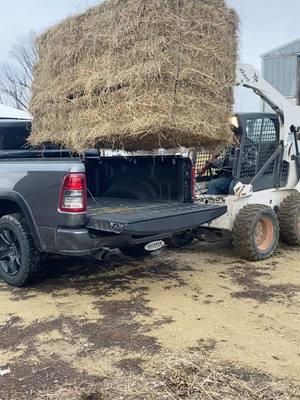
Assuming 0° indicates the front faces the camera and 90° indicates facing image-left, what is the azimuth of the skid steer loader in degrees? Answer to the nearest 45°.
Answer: approximately 45°

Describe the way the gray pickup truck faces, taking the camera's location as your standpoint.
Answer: facing away from the viewer and to the left of the viewer

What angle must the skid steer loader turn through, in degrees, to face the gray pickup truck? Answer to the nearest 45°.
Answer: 0° — it already faces it
